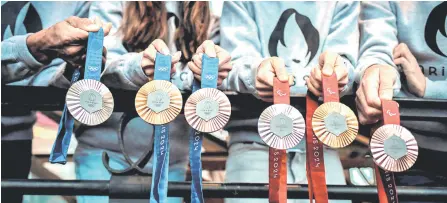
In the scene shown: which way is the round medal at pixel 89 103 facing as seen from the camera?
toward the camera

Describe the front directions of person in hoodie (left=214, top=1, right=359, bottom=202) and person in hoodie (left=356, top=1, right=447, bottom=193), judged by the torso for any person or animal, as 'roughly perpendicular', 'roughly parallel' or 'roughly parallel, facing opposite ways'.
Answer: roughly parallel

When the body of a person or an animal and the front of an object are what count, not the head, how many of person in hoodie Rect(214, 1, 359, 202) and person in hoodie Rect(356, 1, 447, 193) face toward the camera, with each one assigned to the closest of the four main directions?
2

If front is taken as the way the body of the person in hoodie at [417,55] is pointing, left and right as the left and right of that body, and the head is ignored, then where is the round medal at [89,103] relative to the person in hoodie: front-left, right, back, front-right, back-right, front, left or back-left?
front-right

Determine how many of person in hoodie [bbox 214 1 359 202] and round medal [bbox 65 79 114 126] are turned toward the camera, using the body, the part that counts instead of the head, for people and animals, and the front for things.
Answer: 2

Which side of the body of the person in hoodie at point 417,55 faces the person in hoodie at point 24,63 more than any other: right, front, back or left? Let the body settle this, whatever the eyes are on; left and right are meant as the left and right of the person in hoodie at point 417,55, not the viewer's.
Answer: right

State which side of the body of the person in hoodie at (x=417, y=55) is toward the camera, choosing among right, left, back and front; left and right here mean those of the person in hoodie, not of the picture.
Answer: front

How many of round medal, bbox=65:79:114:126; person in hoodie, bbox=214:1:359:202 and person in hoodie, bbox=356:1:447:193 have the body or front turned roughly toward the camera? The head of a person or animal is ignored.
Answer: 3

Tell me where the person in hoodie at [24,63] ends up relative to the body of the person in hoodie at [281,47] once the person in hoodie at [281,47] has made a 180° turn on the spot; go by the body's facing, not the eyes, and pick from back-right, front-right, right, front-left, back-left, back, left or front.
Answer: left
